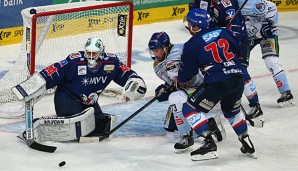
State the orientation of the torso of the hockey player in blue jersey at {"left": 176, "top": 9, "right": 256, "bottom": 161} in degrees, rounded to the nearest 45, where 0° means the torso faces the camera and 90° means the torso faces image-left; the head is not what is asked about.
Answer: approximately 135°

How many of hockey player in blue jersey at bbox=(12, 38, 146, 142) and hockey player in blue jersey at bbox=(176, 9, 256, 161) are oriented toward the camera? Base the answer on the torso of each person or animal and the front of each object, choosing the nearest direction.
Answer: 1

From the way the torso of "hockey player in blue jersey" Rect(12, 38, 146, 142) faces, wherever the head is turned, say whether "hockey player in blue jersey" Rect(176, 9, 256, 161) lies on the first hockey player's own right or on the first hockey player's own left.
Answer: on the first hockey player's own left

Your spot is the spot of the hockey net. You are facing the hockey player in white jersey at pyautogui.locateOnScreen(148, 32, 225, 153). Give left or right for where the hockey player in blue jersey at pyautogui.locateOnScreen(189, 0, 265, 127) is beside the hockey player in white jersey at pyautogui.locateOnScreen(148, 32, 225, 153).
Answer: left

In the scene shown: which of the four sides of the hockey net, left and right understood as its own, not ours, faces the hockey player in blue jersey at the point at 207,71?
front

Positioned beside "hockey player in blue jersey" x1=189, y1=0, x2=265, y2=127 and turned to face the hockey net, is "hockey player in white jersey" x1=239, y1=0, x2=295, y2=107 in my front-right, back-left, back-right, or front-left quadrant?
back-right

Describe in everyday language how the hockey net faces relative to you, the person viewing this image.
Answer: facing the viewer and to the right of the viewer

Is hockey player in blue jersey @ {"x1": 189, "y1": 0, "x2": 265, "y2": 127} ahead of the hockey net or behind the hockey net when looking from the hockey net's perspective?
ahead

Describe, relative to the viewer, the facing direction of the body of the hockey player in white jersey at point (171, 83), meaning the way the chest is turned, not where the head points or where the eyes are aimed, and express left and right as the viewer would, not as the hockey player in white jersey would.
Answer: facing the viewer and to the left of the viewer

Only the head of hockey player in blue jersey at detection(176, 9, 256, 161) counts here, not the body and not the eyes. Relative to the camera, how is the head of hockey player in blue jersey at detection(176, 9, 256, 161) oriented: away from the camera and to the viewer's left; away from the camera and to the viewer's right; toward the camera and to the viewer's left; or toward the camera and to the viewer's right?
away from the camera and to the viewer's left

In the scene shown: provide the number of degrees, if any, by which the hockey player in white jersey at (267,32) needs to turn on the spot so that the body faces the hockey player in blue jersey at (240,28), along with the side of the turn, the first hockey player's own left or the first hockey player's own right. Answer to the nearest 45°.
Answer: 0° — they already face them

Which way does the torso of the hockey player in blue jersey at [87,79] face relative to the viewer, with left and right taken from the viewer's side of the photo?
facing the viewer

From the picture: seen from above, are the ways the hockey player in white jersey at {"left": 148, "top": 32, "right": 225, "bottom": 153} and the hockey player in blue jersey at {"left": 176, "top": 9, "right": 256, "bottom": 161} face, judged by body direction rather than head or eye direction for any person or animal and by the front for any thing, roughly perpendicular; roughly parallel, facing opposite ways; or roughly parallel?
roughly perpendicular
